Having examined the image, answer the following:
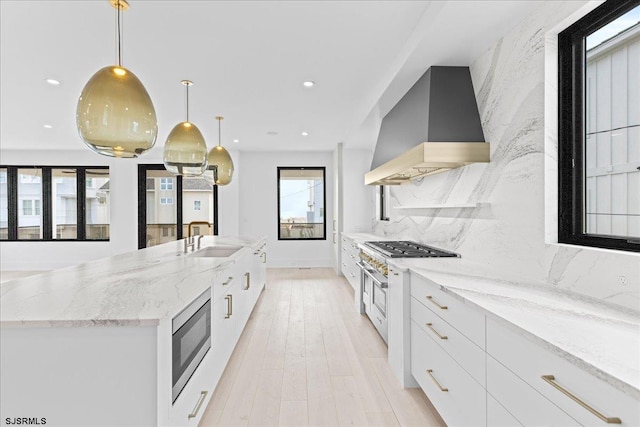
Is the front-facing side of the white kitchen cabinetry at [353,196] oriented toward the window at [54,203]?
yes

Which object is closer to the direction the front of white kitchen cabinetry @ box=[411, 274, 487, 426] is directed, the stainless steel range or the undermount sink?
the undermount sink

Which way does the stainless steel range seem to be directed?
to the viewer's left

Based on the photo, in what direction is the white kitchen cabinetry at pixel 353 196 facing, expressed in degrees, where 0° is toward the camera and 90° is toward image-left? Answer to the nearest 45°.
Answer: approximately 90°

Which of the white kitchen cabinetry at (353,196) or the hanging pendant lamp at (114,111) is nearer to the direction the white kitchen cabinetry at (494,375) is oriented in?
the hanging pendant lamp

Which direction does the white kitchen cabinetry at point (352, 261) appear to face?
to the viewer's left

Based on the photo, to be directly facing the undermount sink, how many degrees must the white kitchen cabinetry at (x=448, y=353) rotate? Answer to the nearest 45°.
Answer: approximately 90° to its right
